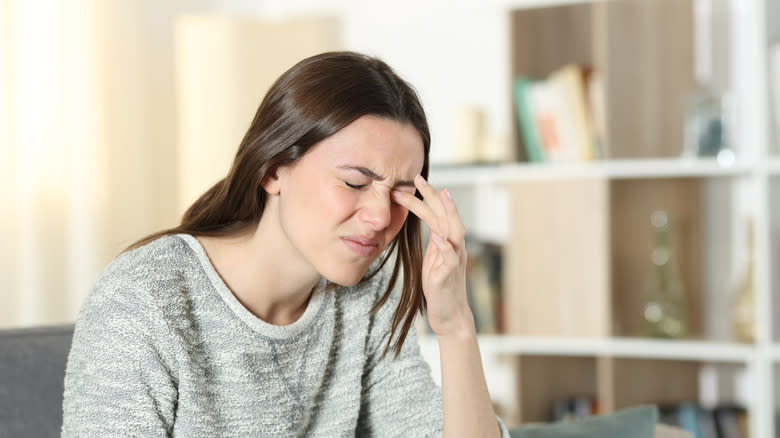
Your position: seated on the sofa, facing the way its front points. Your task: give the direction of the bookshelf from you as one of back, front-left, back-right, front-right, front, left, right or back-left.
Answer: back-left

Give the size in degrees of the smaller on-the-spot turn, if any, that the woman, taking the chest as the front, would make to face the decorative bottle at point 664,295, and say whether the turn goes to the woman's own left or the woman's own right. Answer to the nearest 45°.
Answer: approximately 90° to the woman's own left

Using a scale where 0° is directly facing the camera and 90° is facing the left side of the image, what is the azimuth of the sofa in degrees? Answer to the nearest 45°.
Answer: approximately 0°

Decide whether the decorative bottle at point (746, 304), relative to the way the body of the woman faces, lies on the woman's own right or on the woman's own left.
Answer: on the woman's own left

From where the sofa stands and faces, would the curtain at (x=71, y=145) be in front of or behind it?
behind

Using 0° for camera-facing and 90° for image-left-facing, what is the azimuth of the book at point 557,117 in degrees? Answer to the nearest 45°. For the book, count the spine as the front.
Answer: approximately 0°

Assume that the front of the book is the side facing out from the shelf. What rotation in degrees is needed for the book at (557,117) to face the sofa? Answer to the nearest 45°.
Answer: approximately 45° to its right

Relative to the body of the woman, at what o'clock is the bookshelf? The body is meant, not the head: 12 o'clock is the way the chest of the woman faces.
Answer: The bookshelf is roughly at 9 o'clock from the woman.

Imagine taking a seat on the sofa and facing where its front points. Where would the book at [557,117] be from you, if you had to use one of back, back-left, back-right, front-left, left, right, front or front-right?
back-left

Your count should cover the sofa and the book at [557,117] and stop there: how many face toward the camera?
2
